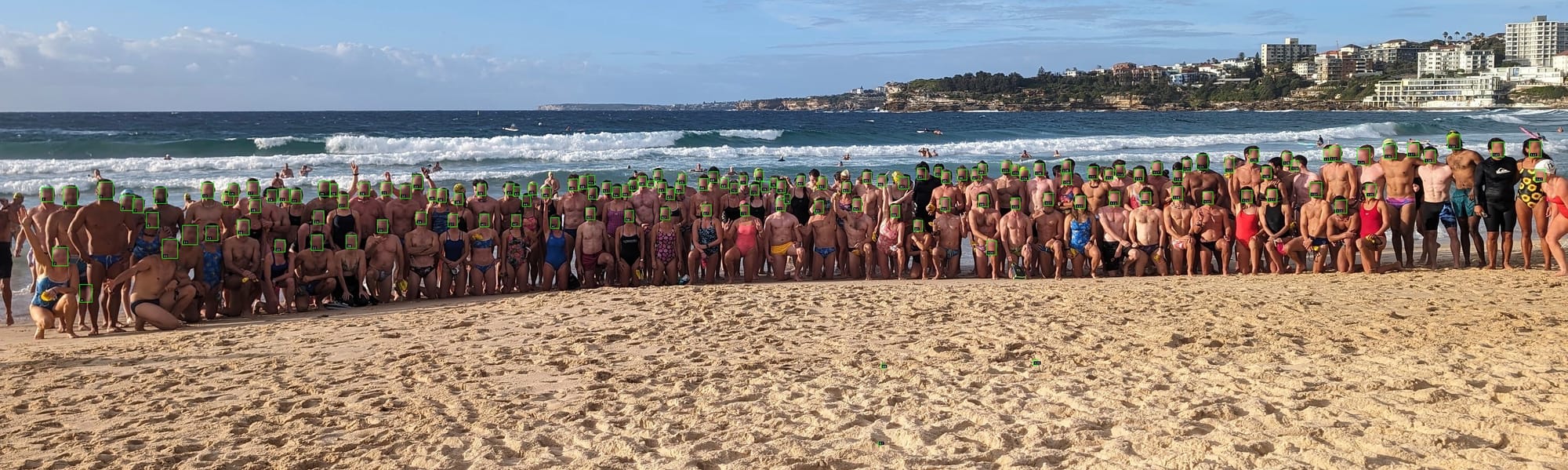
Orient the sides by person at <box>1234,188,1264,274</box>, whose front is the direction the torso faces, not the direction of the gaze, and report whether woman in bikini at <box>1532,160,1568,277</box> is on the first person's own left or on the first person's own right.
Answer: on the first person's own left

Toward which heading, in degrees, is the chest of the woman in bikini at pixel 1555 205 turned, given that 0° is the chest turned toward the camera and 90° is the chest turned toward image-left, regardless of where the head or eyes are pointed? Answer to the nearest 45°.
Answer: approximately 45°
